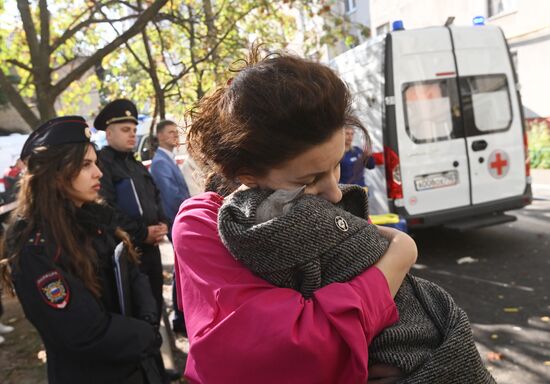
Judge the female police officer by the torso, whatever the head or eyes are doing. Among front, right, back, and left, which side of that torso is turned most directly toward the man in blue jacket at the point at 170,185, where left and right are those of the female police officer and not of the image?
left

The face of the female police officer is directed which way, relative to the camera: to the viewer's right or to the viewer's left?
to the viewer's right

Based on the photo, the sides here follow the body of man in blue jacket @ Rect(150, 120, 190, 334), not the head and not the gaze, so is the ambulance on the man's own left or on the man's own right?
on the man's own left

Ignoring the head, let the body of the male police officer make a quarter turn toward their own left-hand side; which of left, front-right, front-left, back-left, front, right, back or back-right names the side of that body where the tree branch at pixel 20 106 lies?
left

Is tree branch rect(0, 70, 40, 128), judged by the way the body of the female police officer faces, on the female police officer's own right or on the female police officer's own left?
on the female police officer's own left

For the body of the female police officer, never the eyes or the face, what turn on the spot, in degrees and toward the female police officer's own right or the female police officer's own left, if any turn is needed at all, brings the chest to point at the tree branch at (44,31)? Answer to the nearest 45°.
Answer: approximately 90° to the female police officer's own left

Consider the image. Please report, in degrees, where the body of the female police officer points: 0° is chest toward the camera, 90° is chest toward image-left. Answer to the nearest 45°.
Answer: approximately 270°
